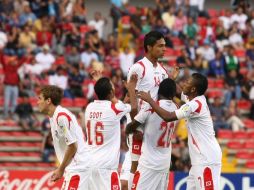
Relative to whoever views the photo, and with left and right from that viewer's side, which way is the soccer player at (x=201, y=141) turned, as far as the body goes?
facing to the left of the viewer

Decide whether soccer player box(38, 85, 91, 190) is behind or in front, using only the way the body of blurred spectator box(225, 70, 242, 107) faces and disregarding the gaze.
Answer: in front

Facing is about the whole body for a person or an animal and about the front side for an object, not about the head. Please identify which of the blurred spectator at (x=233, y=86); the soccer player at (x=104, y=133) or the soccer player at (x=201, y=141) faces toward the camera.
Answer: the blurred spectator

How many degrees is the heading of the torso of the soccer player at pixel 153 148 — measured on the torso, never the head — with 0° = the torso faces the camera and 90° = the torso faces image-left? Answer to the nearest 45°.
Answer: approximately 135°

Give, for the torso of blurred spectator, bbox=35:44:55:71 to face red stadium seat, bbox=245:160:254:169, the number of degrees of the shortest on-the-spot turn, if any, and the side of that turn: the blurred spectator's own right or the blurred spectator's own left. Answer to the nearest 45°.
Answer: approximately 90° to the blurred spectator's own left

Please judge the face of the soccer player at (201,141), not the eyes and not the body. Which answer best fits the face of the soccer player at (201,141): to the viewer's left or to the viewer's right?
to the viewer's left

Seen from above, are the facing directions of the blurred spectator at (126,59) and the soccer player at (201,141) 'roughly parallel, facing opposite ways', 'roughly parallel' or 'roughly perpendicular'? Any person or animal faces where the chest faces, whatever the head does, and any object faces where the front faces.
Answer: roughly perpendicular

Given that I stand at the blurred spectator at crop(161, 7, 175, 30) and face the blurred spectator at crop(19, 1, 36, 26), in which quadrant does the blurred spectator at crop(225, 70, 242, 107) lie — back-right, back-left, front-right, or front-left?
back-left

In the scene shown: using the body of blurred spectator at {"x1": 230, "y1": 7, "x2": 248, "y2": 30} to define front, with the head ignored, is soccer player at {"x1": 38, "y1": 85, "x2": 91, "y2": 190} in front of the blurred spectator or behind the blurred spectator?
in front
